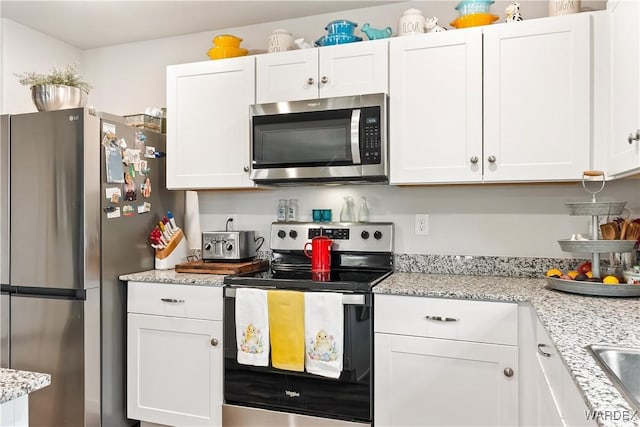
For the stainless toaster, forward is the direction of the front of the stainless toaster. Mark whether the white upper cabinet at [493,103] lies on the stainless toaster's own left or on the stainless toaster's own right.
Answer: on the stainless toaster's own left

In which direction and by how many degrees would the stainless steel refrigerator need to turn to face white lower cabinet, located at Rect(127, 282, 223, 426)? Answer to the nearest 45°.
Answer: approximately 90° to its left

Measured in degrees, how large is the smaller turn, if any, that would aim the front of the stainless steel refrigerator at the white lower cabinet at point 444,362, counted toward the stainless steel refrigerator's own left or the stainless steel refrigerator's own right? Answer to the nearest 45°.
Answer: approximately 90° to the stainless steel refrigerator's own left

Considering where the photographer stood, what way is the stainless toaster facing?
facing the viewer and to the left of the viewer

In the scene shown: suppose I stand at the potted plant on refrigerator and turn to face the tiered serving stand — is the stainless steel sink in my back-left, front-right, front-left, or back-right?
front-right

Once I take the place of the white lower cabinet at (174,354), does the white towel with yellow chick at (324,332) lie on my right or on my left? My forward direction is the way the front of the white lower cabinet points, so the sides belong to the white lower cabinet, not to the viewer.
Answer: on my left

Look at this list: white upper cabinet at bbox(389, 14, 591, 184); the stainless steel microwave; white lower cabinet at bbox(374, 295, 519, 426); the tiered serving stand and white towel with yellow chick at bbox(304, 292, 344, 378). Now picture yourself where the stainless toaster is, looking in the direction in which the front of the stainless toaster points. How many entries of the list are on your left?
5

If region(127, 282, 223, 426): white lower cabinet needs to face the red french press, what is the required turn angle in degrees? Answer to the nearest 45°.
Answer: approximately 135° to its left

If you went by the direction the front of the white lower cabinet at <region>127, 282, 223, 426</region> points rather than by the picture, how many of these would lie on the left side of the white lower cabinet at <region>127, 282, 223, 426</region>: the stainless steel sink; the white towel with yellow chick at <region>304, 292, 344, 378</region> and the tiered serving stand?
3

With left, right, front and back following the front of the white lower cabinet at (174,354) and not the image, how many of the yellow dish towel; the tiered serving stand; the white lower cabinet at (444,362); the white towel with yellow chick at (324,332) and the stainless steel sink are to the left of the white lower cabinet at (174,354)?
5

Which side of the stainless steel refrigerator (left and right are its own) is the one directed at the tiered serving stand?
left
